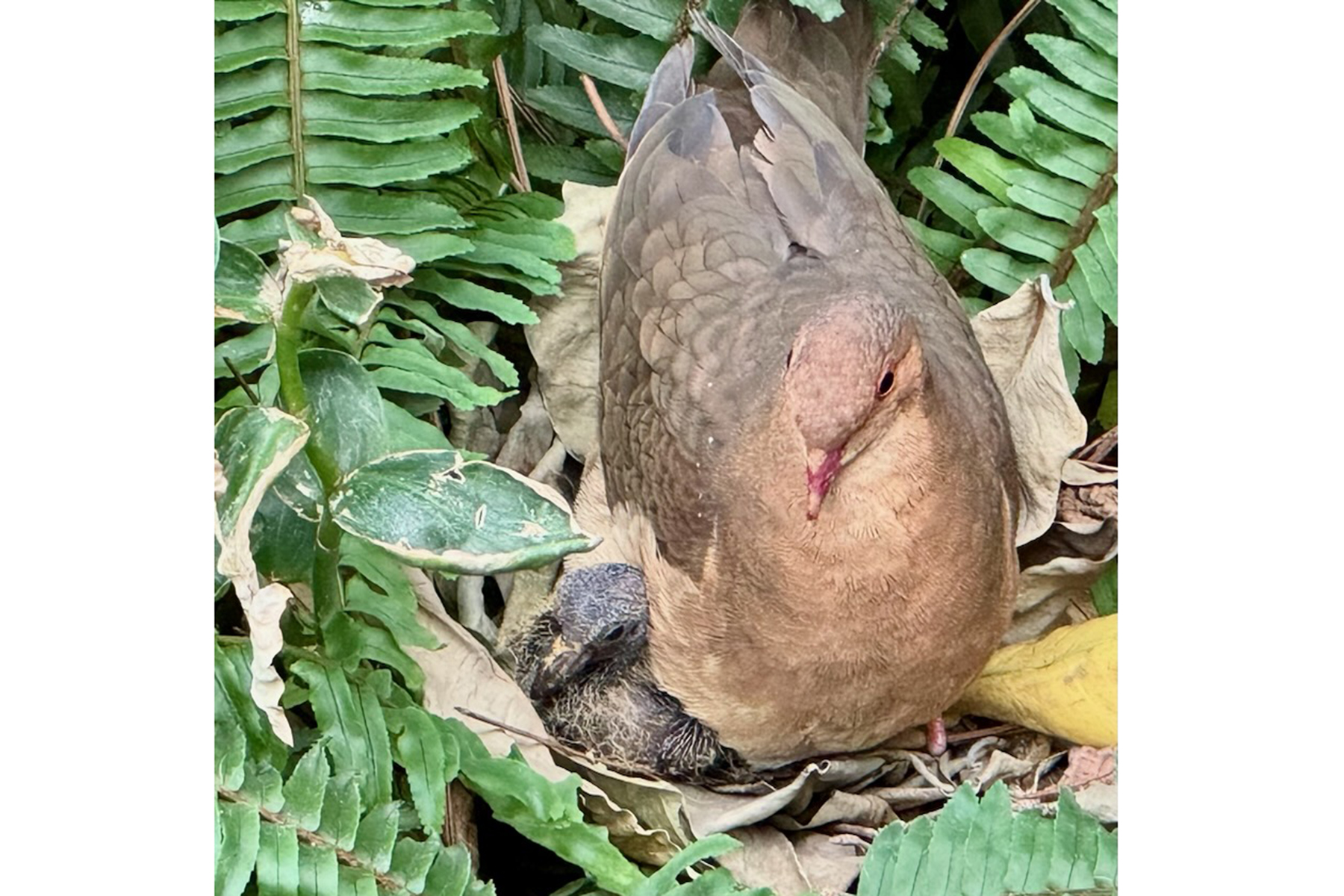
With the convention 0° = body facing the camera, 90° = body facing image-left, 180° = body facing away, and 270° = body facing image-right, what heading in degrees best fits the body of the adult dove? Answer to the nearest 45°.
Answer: approximately 0°

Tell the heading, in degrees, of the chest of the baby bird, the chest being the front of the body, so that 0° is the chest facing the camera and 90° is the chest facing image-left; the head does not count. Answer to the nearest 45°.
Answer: approximately 45°
